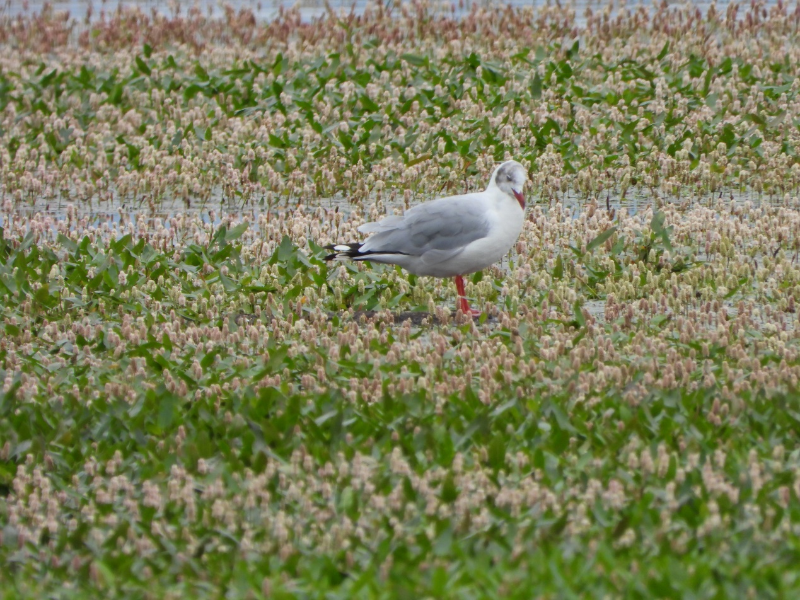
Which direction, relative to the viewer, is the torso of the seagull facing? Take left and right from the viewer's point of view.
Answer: facing to the right of the viewer
